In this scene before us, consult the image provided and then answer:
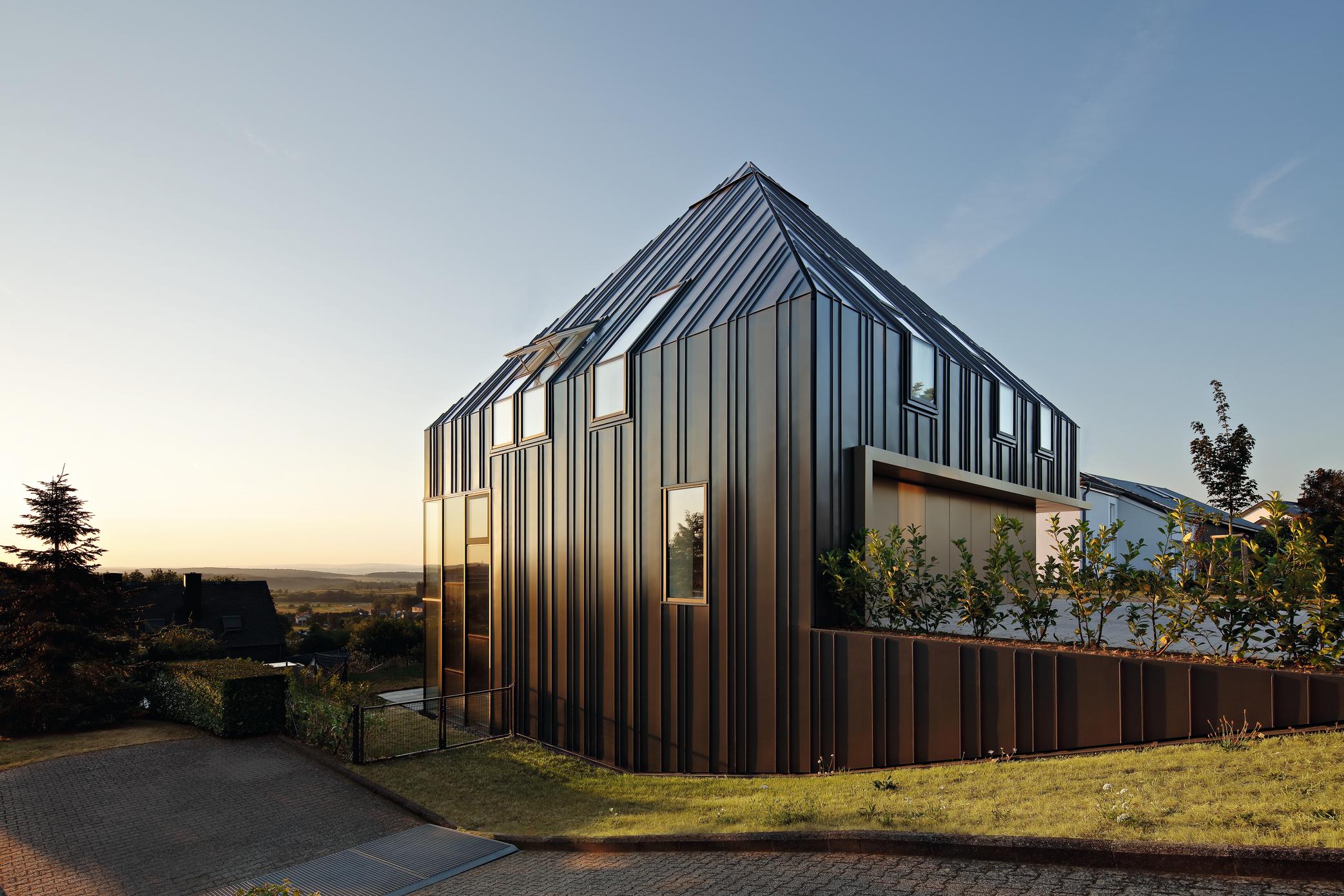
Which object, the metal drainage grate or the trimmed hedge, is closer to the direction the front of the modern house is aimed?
the metal drainage grate

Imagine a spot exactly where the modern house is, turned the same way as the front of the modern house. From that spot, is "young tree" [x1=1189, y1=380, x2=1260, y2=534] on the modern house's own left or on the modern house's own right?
on the modern house's own left

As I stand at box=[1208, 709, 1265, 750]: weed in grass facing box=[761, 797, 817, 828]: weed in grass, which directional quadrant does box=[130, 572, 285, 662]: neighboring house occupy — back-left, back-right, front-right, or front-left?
front-right

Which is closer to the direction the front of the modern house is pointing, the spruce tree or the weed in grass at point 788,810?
the weed in grass
